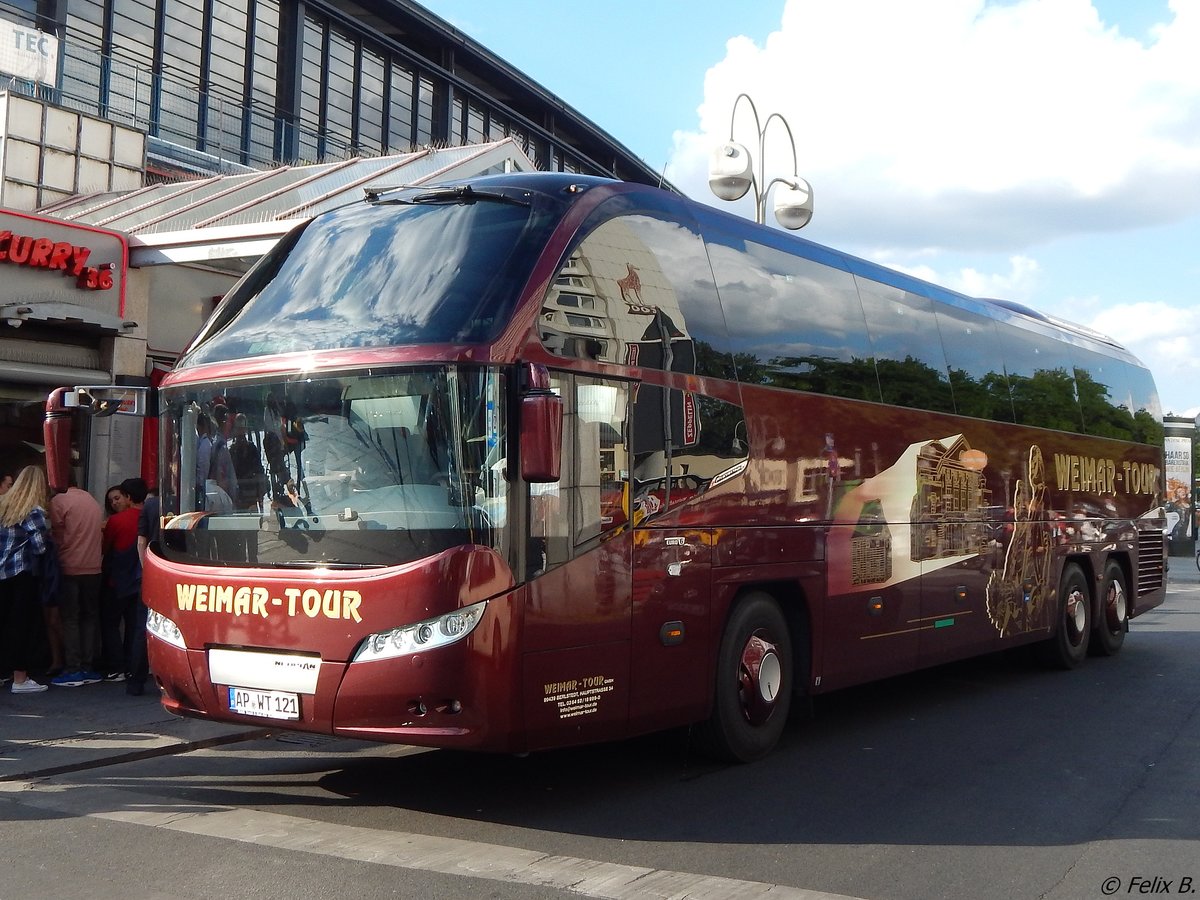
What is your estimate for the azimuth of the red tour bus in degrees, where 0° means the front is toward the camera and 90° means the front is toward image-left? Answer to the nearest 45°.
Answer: approximately 45°

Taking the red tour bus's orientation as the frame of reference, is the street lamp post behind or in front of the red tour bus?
behind

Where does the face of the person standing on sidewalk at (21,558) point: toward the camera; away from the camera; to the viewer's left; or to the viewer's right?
away from the camera

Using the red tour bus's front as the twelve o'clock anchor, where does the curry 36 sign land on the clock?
The curry 36 sign is roughly at 1 o'clock from the red tour bus.

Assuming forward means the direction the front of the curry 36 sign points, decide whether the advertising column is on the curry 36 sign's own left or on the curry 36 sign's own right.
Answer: on the curry 36 sign's own left

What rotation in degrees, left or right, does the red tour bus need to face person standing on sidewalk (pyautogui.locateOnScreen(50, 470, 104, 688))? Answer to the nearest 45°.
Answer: approximately 90° to its right

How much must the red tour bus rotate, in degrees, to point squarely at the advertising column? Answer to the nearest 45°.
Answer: approximately 180°

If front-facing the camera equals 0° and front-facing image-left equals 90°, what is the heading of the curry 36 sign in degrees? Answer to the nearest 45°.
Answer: approximately 315°

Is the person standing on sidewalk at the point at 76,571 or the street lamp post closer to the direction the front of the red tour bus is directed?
the person standing on sidewalk
